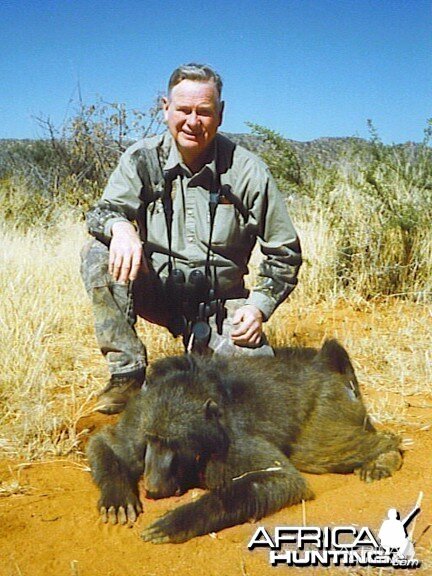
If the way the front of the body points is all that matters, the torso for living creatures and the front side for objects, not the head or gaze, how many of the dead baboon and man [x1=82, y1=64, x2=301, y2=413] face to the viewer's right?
0

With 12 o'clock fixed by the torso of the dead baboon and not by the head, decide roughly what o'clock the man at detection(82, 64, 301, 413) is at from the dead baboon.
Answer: The man is roughly at 4 o'clock from the dead baboon.

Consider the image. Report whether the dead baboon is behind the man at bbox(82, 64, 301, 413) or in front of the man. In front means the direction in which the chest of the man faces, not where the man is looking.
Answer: in front

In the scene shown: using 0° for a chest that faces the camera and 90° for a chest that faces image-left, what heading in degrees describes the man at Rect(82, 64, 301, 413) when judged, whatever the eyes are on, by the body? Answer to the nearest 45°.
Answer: approximately 0°

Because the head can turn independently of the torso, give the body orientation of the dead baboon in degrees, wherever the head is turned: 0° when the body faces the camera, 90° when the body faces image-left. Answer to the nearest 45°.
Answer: approximately 45°
